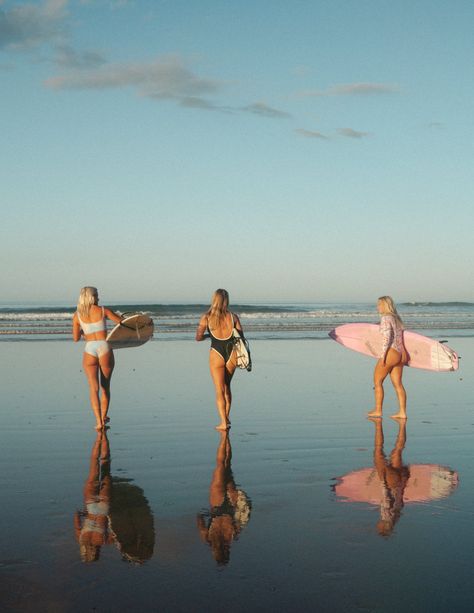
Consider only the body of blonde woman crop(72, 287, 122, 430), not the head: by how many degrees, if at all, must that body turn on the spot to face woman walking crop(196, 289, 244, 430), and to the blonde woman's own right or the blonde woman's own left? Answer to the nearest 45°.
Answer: approximately 90° to the blonde woman's own right

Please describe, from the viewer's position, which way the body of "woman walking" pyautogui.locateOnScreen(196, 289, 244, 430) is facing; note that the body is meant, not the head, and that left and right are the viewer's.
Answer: facing away from the viewer

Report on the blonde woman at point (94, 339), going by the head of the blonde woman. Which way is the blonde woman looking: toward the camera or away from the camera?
away from the camera

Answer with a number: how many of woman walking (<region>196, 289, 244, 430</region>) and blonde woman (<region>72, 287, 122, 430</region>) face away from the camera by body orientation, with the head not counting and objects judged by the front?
2

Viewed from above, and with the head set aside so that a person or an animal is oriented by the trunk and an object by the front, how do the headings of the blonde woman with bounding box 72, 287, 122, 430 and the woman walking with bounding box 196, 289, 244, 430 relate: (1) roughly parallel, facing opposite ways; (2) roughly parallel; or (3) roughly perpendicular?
roughly parallel

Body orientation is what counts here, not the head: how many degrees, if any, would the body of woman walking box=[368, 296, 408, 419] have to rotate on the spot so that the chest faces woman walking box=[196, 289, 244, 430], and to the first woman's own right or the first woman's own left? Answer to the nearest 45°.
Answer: approximately 90° to the first woman's own left

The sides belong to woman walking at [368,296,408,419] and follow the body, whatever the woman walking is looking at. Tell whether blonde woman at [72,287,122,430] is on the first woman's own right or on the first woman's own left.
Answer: on the first woman's own left

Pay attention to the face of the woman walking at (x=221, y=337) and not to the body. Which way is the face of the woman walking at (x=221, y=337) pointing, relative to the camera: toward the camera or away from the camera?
away from the camera

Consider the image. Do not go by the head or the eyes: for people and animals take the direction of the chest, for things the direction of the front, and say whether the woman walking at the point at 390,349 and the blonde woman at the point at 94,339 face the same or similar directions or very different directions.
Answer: same or similar directions

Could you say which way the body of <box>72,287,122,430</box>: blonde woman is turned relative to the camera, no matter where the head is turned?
away from the camera

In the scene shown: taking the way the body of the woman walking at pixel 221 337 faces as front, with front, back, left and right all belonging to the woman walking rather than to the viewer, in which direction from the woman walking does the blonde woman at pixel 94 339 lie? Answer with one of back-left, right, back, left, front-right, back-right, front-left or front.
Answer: left

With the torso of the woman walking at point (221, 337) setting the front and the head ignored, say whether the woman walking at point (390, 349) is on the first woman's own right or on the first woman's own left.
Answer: on the first woman's own right
